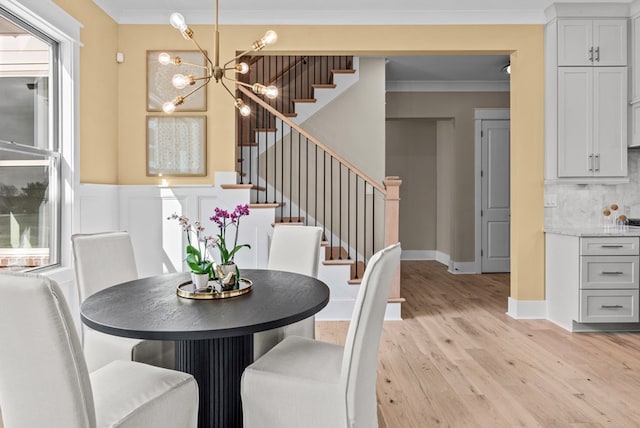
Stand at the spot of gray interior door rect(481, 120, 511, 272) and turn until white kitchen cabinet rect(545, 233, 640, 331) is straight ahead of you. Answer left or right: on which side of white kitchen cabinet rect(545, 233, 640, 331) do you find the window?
right

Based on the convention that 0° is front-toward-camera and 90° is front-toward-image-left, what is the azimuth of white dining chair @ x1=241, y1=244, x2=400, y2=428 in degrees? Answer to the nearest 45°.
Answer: approximately 135°

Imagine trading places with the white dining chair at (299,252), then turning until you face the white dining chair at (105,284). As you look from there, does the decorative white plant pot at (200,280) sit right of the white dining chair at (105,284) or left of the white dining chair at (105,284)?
left

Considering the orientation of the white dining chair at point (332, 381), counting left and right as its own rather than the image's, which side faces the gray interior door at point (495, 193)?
right

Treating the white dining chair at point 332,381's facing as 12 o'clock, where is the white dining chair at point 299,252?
the white dining chair at point 299,252 is roughly at 1 o'clock from the white dining chair at point 332,381.

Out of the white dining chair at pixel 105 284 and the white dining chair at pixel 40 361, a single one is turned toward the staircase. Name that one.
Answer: the white dining chair at pixel 40 361

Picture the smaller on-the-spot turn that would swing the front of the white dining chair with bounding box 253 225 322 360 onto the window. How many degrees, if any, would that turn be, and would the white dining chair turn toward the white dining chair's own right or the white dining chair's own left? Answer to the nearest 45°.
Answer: approximately 45° to the white dining chair's own right

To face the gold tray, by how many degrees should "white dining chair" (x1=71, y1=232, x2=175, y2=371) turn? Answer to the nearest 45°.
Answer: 0° — it already faces it

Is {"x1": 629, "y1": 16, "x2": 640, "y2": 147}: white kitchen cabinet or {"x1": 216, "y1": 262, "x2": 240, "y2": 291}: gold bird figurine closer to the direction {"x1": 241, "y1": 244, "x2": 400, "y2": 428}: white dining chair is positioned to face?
the gold bird figurine

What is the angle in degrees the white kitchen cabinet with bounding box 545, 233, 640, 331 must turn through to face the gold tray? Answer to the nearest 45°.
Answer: approximately 45° to its right
